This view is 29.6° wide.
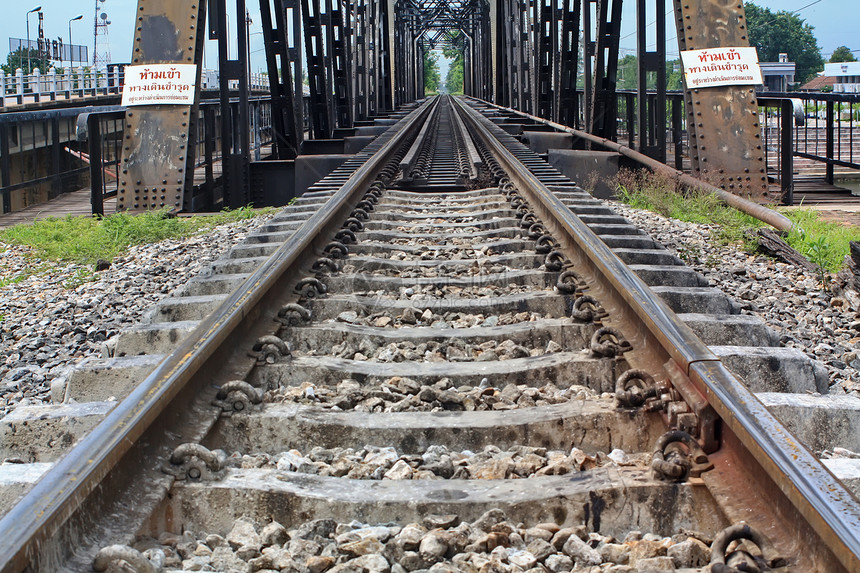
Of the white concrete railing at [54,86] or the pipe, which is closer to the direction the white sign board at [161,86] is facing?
the pipe

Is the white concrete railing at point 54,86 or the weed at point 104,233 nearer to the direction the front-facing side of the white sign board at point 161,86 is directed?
the weed

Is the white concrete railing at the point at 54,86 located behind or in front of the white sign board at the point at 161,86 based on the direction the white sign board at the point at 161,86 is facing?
behind

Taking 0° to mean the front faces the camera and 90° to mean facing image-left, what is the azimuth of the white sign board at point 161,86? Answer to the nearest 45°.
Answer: approximately 0°

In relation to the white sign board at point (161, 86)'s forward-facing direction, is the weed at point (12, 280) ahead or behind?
ahead

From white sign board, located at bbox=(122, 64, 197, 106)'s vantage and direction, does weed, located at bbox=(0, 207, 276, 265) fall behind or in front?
in front

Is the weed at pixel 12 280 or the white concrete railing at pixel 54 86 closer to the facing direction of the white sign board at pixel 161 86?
the weed
